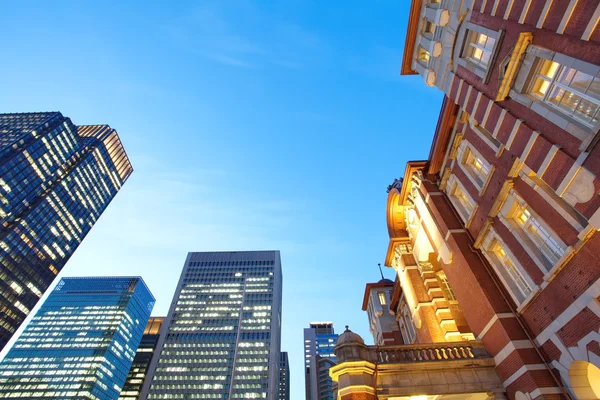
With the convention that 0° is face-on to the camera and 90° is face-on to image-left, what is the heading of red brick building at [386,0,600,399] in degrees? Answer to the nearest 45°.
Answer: approximately 45°
